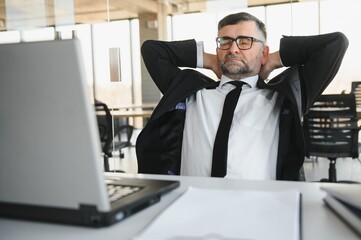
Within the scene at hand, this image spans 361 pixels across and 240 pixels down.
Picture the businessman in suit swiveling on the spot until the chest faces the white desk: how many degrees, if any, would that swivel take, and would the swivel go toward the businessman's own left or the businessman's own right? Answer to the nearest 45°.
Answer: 0° — they already face it

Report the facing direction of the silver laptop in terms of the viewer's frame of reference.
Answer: facing away from the viewer and to the right of the viewer

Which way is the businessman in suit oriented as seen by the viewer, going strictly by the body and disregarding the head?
toward the camera

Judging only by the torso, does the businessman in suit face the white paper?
yes
